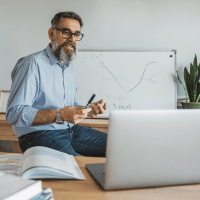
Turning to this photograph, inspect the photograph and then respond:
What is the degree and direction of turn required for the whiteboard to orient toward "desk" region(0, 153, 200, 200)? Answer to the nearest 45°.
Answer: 0° — it already faces it

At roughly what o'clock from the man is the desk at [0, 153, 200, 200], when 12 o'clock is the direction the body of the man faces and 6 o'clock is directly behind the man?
The desk is roughly at 1 o'clock from the man.

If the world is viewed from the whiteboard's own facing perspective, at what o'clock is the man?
The man is roughly at 1 o'clock from the whiteboard.

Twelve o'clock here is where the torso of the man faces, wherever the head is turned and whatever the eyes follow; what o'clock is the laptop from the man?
The laptop is roughly at 1 o'clock from the man.

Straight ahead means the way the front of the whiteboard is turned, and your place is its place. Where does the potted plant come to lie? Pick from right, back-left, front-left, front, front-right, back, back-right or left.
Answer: left

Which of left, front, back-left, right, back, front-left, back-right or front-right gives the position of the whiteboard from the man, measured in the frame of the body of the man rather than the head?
left

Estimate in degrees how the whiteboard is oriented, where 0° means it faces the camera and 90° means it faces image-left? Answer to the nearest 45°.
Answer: approximately 0°
